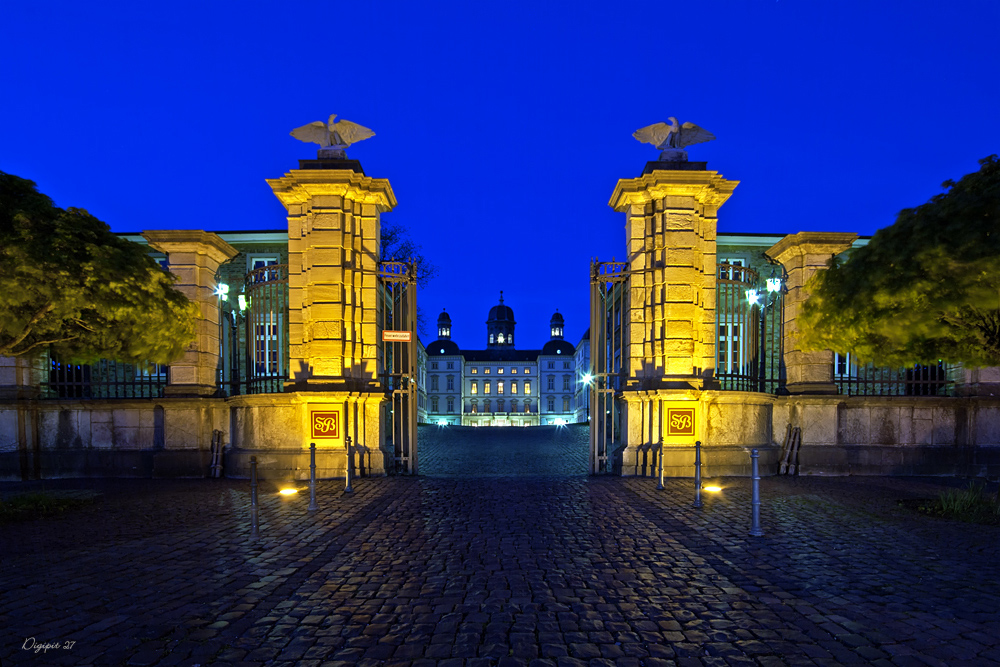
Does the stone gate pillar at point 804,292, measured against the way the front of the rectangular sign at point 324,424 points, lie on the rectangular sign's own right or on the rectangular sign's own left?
on the rectangular sign's own left

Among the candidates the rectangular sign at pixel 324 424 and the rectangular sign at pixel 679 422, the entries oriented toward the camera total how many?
2

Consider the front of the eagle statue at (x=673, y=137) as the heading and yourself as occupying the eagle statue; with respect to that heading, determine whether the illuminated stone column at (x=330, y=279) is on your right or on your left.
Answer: on your right

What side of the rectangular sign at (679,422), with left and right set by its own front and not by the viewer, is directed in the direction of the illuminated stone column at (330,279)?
right

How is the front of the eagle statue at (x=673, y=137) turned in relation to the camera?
facing the viewer

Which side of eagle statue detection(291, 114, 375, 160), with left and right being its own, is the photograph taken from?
front

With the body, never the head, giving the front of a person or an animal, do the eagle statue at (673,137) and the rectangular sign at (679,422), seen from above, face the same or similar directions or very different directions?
same or similar directions

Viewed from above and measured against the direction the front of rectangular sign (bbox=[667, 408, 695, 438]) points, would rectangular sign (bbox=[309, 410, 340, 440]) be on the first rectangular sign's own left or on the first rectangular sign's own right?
on the first rectangular sign's own right

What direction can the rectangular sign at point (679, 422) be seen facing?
toward the camera
